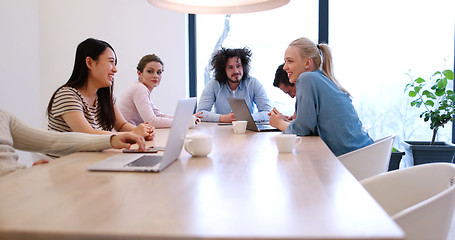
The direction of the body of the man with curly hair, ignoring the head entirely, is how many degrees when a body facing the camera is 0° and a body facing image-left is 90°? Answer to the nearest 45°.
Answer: approximately 0°

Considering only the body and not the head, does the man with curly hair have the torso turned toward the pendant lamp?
yes

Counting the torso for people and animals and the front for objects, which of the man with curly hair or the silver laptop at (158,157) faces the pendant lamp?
the man with curly hair

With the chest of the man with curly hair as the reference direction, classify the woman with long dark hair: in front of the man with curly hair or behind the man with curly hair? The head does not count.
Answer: in front

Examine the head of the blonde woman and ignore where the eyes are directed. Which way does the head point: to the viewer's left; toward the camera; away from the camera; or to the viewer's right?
to the viewer's left

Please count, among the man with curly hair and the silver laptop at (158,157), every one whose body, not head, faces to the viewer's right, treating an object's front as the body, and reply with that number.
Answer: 0

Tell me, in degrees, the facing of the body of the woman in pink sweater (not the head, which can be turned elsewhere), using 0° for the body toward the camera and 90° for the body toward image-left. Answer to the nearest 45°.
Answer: approximately 270°

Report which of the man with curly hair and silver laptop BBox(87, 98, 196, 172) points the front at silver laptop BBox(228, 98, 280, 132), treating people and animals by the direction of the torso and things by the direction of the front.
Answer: the man with curly hair

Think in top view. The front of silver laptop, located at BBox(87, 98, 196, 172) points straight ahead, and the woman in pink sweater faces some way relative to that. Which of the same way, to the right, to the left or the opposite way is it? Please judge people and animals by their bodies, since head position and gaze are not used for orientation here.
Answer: the opposite way

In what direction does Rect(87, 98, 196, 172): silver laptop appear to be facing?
to the viewer's left

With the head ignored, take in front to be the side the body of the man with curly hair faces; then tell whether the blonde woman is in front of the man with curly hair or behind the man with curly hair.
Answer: in front

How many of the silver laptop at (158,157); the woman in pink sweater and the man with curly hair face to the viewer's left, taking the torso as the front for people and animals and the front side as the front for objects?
1

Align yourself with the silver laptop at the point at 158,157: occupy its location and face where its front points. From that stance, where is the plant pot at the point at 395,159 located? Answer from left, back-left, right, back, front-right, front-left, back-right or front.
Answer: back-right

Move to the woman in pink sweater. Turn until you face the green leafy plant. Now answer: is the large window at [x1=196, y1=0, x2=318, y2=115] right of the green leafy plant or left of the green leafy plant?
left
